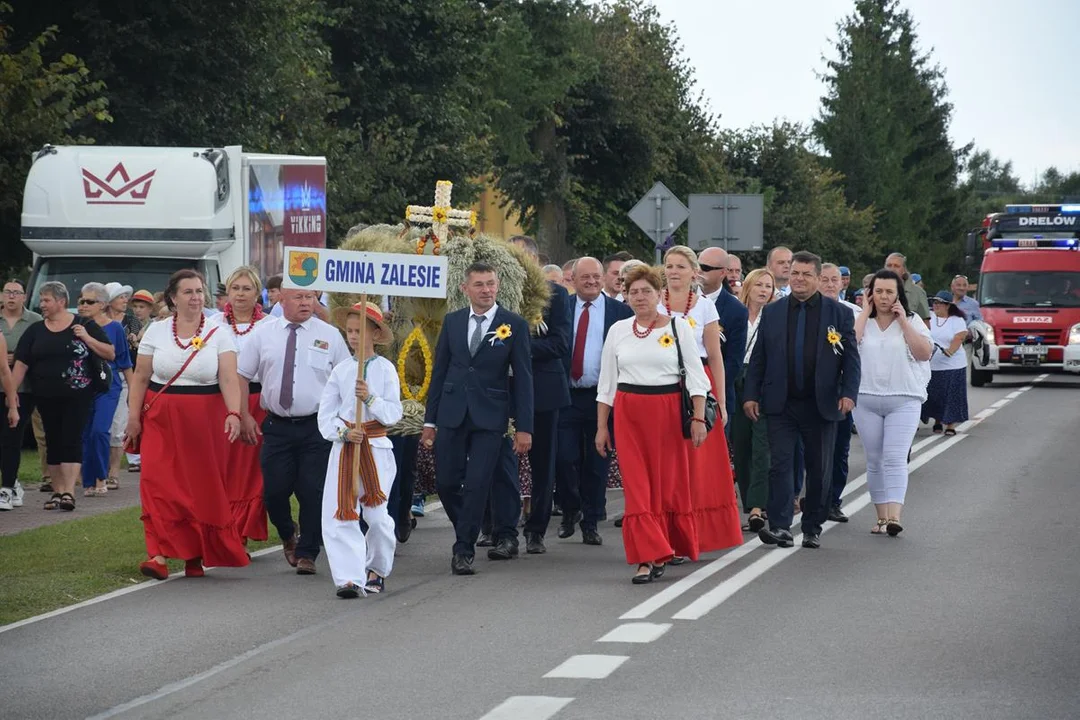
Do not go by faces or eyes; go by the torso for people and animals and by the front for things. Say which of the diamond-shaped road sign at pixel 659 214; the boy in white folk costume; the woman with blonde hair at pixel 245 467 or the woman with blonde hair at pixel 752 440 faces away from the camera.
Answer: the diamond-shaped road sign

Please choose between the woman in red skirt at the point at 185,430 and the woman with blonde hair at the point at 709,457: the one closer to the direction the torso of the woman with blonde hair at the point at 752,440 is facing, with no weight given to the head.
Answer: the woman with blonde hair

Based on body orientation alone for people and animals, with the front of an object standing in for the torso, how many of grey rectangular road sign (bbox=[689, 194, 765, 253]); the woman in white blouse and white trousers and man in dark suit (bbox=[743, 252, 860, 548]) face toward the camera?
2

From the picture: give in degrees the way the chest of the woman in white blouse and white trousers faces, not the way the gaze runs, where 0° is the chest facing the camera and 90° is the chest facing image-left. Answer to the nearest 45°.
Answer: approximately 0°

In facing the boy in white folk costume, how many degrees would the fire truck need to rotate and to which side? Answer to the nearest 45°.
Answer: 0° — it already faces them

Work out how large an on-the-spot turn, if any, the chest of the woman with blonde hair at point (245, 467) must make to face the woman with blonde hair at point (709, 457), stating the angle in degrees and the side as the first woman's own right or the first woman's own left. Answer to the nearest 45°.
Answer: approximately 90° to the first woman's own left

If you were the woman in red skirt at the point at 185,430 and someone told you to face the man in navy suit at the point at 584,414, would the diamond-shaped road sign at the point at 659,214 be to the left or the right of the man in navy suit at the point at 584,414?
left

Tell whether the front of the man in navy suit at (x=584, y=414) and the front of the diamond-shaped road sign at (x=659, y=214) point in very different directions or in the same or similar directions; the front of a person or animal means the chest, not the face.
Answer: very different directions

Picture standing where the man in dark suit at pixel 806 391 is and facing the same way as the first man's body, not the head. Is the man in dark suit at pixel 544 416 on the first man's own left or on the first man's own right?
on the first man's own right

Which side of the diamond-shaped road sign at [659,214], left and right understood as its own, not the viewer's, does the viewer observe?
back

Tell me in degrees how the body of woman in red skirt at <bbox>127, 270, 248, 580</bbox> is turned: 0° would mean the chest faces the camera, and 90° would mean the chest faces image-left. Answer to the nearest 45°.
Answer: approximately 0°

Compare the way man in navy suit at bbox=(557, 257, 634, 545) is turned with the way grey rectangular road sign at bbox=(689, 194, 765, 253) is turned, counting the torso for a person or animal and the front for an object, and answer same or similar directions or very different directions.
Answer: very different directions

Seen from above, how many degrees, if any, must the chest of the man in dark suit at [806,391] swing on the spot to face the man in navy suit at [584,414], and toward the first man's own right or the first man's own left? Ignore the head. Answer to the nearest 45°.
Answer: approximately 90° to the first man's own right

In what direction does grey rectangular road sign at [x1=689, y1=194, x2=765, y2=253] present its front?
away from the camera
